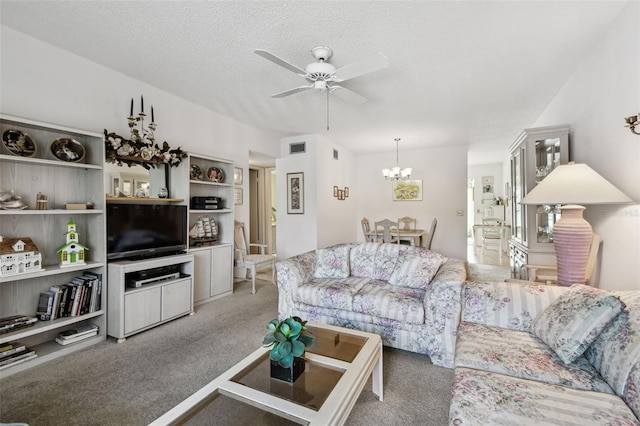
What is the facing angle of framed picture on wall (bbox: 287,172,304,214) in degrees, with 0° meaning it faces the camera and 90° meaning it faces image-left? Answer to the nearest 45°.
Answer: approximately 0°

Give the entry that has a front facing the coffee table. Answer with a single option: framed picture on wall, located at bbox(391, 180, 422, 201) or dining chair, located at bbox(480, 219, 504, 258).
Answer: the framed picture on wall

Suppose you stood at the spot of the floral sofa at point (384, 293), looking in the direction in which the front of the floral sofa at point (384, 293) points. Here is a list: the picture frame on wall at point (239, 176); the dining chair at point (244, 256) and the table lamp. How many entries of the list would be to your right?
2

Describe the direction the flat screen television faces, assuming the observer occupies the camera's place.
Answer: facing the viewer and to the right of the viewer

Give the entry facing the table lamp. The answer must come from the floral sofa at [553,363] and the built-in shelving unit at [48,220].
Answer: the built-in shelving unit

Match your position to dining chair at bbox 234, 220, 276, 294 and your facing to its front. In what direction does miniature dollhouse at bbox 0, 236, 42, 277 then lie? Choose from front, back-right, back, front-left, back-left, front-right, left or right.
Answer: right

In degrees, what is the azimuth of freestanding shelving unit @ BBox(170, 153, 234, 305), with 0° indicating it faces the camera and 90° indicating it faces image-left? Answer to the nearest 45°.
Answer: approximately 315°

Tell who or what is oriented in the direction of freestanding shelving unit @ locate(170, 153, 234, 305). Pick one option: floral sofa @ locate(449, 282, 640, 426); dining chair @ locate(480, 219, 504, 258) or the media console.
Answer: the floral sofa

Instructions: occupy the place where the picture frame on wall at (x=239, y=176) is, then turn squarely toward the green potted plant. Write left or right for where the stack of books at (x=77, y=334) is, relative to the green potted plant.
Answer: right

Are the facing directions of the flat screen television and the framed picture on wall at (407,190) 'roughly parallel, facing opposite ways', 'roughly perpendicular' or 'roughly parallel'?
roughly perpendicular

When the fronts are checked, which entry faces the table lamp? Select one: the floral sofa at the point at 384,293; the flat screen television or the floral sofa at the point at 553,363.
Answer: the flat screen television

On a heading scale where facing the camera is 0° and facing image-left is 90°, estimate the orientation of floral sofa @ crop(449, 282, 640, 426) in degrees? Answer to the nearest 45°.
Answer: approximately 90°

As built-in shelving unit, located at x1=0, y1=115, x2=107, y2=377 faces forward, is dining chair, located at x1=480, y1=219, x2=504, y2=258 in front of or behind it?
in front

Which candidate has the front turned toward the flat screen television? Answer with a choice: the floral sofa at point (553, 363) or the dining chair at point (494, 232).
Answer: the floral sofa

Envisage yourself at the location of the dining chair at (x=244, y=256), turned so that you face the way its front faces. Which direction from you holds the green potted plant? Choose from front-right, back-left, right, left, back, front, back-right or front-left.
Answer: front-right

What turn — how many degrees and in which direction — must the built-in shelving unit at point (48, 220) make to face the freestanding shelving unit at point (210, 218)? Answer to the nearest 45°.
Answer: approximately 45° to its left
